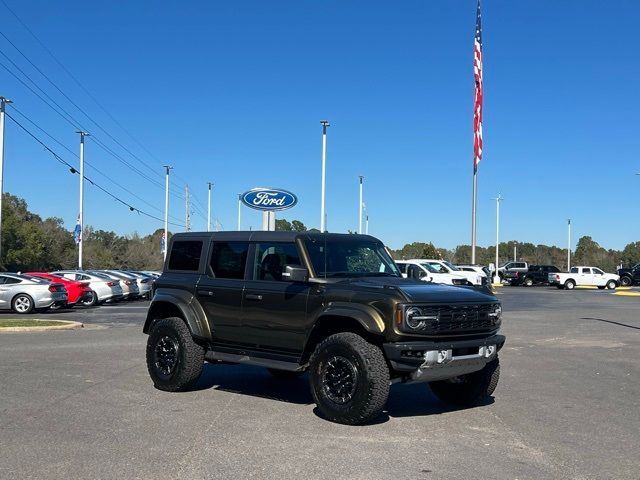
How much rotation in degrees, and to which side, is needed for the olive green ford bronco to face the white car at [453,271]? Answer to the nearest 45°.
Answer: approximately 135° to its left

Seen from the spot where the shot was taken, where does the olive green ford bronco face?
facing the viewer and to the right of the viewer

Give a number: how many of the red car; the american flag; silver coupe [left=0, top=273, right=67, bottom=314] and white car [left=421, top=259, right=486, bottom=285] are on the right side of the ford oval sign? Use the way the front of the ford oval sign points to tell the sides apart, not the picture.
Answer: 2

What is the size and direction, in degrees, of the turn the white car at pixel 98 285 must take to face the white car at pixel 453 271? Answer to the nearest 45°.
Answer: approximately 135° to its right

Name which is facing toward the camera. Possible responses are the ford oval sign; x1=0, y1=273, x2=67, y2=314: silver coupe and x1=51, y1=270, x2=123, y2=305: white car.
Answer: the ford oval sign

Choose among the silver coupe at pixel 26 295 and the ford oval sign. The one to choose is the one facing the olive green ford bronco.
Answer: the ford oval sign

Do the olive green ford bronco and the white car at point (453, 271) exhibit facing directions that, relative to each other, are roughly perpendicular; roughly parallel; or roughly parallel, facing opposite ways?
roughly parallel

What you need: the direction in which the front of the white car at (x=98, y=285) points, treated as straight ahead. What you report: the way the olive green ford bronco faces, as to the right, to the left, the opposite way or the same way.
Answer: the opposite way

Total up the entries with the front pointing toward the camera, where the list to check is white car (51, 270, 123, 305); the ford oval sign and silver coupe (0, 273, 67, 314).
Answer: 1

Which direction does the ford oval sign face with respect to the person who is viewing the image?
facing the viewer

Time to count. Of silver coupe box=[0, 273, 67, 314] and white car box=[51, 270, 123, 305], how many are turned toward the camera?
0

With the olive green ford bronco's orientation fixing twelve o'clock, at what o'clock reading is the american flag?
The american flag is roughly at 8 o'clock from the olive green ford bronco.

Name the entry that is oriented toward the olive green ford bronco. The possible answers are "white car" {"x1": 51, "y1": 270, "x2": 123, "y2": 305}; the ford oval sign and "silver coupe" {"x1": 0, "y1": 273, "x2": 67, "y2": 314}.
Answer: the ford oval sign
